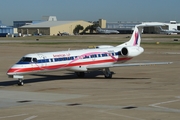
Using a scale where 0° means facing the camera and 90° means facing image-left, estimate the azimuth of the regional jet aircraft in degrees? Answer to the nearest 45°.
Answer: approximately 45°
